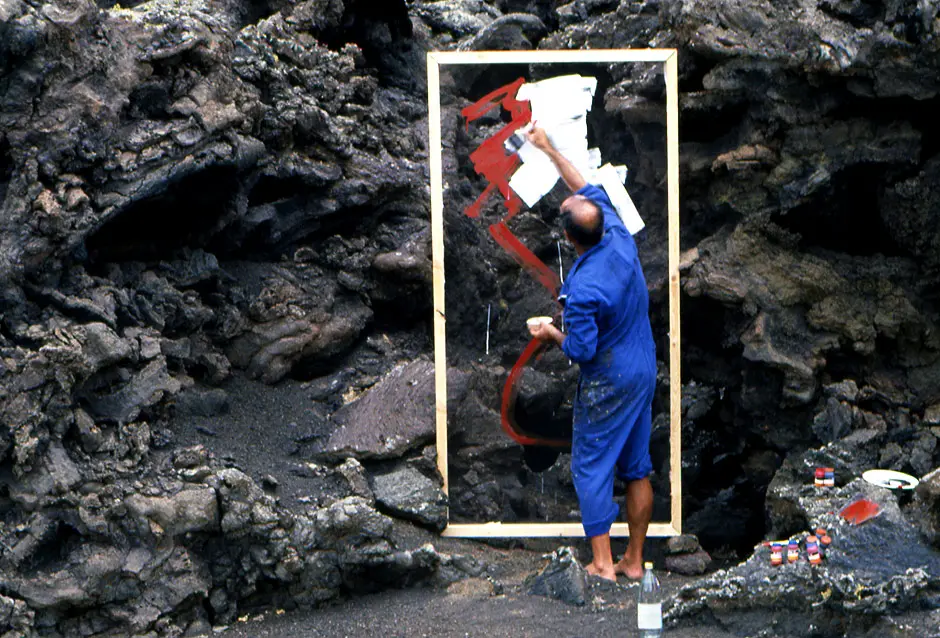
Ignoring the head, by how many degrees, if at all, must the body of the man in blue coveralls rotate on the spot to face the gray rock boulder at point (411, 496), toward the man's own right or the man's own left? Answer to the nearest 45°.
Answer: approximately 45° to the man's own left

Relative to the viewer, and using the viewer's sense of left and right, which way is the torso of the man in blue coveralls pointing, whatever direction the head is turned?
facing away from the viewer and to the left of the viewer

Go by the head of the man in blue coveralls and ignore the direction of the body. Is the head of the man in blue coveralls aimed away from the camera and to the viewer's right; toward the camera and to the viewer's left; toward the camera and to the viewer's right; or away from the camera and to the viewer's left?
away from the camera and to the viewer's left

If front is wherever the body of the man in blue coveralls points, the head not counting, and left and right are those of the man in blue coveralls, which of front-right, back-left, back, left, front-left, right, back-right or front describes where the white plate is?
back-right
